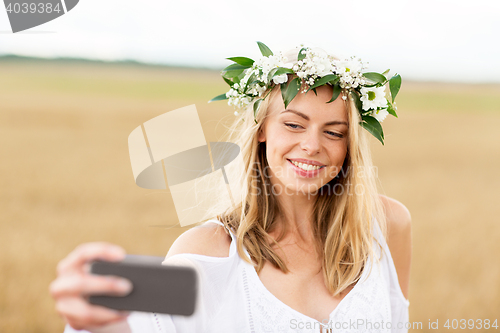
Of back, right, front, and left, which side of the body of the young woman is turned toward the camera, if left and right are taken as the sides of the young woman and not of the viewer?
front
